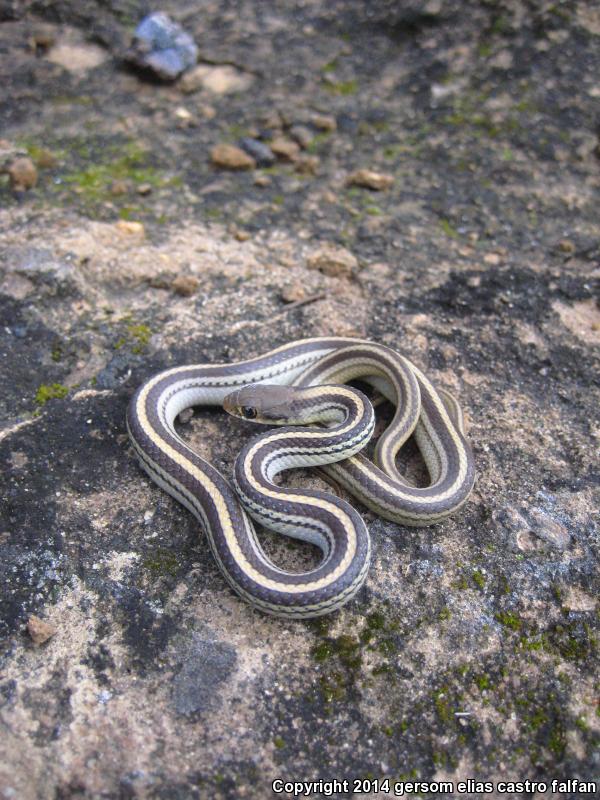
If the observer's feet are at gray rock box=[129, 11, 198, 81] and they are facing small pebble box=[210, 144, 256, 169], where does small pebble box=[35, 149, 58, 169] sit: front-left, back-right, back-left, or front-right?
front-right

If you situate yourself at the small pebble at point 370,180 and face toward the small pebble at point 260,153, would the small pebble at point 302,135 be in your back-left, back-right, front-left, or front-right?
front-right

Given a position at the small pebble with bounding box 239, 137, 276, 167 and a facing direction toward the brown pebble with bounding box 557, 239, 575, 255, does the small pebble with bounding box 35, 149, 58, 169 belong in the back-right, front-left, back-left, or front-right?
back-right
